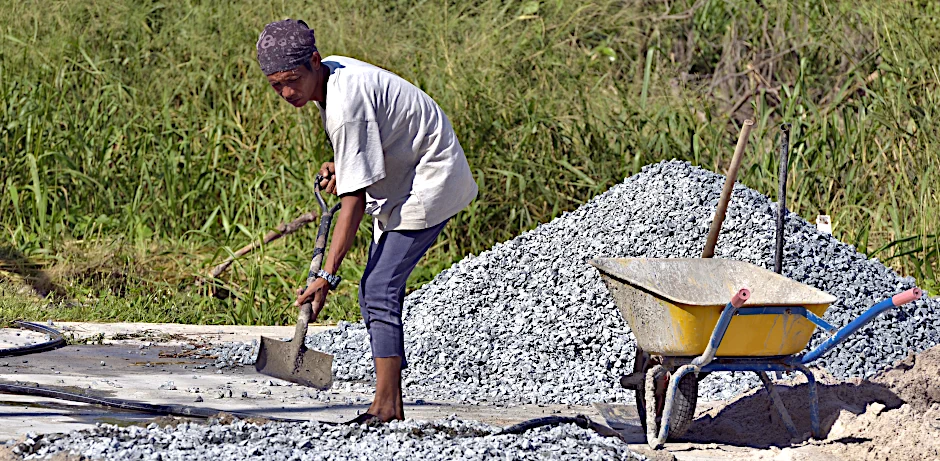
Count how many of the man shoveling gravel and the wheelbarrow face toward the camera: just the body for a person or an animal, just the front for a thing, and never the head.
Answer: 0

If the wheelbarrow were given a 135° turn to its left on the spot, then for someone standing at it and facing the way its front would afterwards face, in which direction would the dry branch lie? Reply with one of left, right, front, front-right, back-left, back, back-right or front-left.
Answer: back-right

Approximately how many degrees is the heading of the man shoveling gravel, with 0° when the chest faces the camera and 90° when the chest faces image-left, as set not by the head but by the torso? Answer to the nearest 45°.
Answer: approximately 90°

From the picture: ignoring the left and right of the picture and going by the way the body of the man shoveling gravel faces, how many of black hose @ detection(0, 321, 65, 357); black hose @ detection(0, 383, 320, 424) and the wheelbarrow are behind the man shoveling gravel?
1

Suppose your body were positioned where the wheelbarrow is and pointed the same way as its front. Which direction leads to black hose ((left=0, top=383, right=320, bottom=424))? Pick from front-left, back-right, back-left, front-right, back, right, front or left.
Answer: front-left

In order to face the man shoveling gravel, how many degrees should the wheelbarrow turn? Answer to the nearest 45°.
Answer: approximately 45° to its left

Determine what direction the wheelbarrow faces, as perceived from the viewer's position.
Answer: facing away from the viewer and to the left of the viewer

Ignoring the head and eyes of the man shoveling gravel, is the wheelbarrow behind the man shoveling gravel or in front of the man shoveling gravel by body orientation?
behind

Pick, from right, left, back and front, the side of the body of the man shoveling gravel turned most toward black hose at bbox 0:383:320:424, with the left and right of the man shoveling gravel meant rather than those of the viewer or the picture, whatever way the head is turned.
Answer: front
